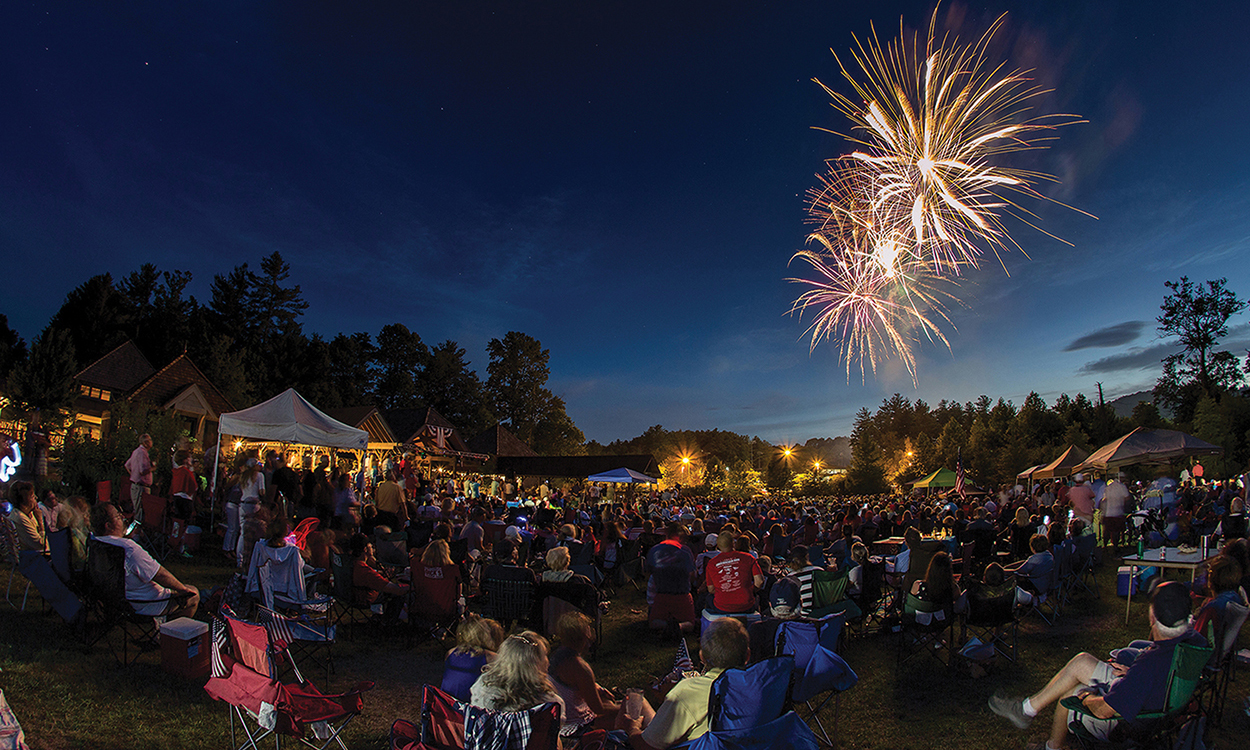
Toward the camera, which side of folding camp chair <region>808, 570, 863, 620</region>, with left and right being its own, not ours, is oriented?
back

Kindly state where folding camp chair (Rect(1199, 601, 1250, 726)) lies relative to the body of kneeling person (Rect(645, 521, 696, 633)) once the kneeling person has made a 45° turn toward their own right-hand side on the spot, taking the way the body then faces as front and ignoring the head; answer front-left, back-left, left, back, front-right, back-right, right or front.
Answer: right

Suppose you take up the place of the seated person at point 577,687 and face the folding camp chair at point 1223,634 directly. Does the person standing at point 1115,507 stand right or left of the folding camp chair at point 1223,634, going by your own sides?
left

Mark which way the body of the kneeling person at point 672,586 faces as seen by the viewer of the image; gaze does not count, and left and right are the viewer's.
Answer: facing away from the viewer

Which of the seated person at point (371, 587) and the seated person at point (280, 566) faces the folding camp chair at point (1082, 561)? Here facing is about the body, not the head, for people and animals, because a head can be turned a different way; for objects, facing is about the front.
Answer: the seated person at point (371, 587)

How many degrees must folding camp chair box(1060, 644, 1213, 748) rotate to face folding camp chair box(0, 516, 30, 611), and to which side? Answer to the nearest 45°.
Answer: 0° — it already faces it

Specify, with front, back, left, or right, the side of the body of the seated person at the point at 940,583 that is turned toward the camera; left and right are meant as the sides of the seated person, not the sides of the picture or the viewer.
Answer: back

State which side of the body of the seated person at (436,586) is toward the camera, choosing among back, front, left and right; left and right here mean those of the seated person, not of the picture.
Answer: back

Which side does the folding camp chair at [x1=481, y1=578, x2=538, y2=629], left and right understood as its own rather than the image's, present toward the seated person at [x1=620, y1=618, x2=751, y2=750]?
back

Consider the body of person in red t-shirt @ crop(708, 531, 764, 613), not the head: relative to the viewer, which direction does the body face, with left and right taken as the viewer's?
facing away from the viewer

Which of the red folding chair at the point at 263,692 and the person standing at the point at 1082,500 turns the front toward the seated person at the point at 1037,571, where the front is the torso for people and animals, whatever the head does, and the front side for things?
the red folding chair
